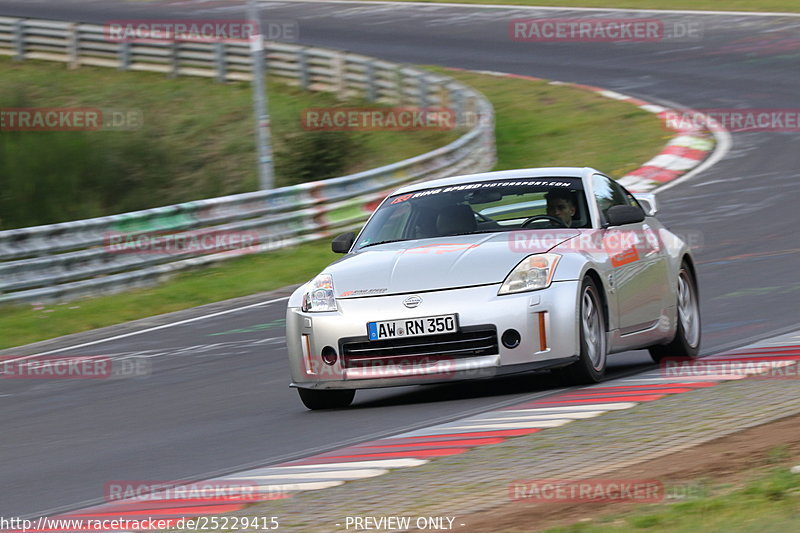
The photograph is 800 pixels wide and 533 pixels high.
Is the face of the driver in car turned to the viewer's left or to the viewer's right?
to the viewer's left

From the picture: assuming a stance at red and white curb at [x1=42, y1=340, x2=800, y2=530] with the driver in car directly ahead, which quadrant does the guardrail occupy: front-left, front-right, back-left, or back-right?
front-left

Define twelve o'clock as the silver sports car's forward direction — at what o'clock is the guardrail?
The guardrail is roughly at 4 o'clock from the silver sports car.

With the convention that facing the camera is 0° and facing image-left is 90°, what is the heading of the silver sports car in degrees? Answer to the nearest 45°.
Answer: approximately 45°

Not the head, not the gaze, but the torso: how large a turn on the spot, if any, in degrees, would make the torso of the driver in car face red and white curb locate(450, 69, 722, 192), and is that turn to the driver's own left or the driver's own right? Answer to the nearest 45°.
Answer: approximately 135° to the driver's own right

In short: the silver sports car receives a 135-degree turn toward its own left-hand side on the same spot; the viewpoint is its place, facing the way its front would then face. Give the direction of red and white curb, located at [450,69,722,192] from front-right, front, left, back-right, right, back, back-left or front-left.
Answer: left

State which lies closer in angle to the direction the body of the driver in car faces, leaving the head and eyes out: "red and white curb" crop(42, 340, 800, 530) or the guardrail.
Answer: the red and white curb

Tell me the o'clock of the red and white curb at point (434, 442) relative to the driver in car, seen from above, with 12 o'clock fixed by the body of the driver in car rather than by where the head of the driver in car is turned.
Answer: The red and white curb is roughly at 11 o'clock from the driver in car.

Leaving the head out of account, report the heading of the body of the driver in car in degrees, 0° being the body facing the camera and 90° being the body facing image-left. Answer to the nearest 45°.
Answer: approximately 45°
